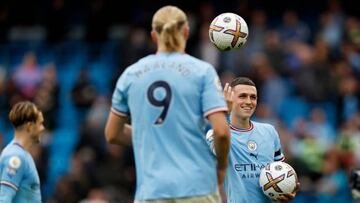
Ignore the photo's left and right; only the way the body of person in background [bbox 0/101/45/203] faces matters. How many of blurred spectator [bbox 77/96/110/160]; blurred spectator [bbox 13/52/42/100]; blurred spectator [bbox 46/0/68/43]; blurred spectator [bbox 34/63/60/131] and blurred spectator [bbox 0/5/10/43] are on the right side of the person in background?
0

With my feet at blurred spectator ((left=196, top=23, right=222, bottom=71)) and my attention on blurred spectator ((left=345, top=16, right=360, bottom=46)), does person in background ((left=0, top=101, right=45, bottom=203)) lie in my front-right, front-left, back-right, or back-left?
back-right

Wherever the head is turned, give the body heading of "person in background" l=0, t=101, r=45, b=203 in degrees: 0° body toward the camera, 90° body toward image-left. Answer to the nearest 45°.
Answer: approximately 270°

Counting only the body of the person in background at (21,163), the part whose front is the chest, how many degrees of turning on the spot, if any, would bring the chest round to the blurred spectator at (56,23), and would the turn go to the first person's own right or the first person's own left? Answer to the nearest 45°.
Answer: approximately 90° to the first person's own left

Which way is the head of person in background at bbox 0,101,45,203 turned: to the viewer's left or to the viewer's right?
to the viewer's right

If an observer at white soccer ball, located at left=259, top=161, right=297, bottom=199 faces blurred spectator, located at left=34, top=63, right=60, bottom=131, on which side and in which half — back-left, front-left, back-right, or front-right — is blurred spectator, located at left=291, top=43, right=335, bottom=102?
front-right

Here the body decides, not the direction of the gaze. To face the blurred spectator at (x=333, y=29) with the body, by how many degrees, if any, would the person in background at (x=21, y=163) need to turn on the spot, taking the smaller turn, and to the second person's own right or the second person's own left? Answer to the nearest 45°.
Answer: approximately 45° to the second person's own left

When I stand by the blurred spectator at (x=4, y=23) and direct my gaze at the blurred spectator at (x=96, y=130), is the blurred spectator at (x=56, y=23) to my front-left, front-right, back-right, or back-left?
front-left

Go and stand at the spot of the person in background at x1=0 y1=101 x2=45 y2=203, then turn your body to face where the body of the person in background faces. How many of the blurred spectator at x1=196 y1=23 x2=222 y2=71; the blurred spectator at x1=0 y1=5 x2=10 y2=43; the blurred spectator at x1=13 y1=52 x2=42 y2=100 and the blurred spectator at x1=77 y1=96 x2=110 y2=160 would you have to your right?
0

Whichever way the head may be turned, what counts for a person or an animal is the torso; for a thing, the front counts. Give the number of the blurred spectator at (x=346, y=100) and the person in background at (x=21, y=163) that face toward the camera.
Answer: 1

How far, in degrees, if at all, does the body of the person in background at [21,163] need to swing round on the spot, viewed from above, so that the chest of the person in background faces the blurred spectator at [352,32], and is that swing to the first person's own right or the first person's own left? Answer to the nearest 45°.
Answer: approximately 45° to the first person's own left

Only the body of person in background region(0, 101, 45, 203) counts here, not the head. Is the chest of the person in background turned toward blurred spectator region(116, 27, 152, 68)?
no

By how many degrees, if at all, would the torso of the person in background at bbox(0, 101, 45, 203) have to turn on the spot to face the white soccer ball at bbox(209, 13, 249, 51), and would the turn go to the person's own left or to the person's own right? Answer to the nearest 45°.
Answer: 0° — they already face it

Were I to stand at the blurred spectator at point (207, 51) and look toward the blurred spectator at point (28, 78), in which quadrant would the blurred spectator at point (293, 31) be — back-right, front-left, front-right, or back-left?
back-right

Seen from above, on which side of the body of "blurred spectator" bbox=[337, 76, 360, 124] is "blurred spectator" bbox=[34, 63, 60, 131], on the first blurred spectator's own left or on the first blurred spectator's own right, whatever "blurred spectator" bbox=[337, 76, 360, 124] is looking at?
on the first blurred spectator's own right

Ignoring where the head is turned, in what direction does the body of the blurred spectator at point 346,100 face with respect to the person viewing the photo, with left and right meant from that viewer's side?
facing the viewer

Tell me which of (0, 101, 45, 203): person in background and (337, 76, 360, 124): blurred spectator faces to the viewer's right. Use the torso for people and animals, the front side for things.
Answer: the person in background
